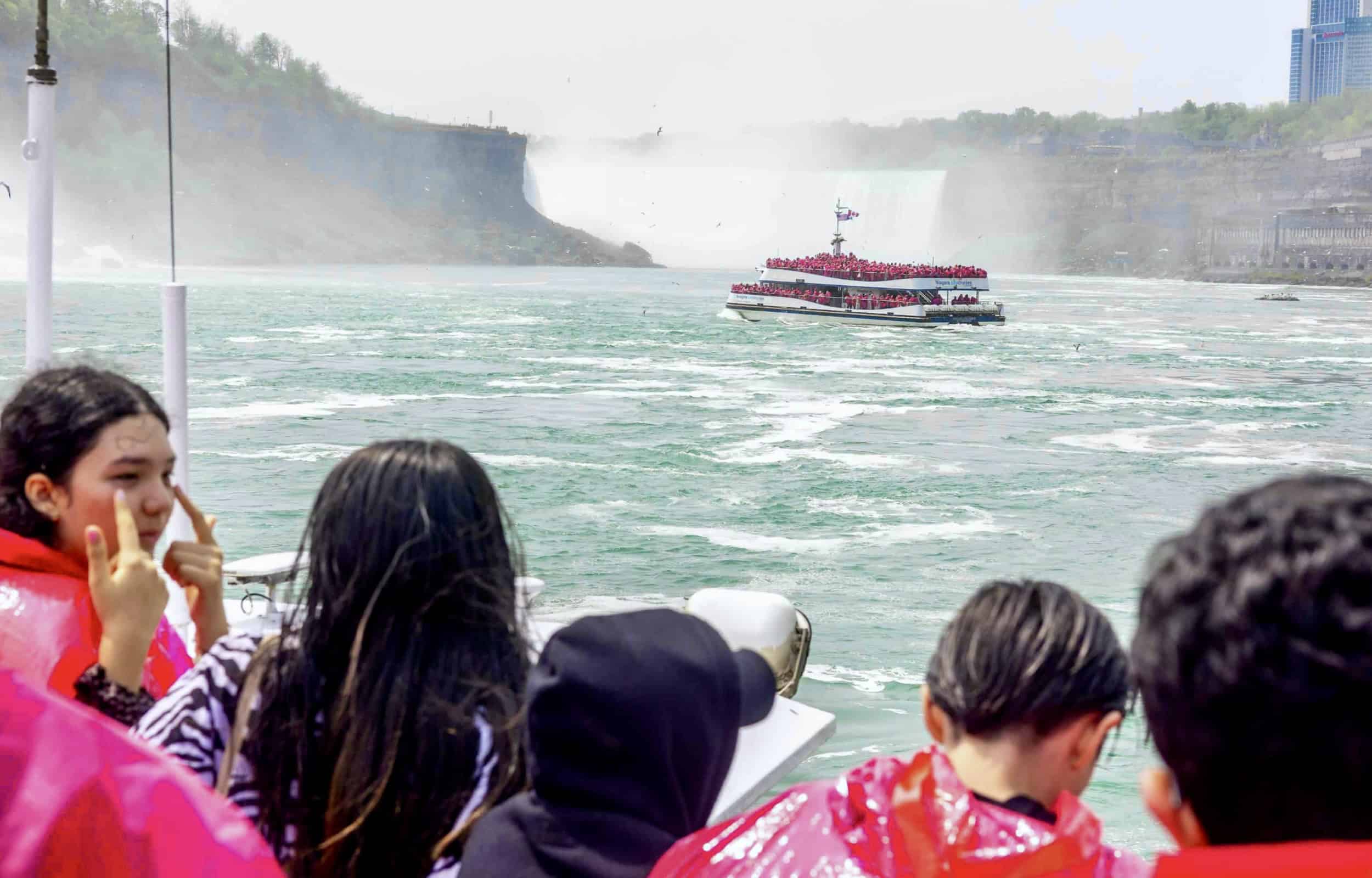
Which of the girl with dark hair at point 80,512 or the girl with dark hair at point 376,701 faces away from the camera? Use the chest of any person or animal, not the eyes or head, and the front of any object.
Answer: the girl with dark hair at point 376,701

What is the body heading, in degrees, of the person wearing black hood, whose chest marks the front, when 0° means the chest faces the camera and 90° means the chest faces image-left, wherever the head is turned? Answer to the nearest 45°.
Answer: approximately 225°

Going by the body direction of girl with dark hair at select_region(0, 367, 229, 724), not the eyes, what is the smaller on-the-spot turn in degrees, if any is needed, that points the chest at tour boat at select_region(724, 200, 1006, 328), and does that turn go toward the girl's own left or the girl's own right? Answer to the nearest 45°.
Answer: approximately 90° to the girl's own left

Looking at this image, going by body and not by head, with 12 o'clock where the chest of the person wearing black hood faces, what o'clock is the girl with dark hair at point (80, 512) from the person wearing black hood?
The girl with dark hair is roughly at 9 o'clock from the person wearing black hood.

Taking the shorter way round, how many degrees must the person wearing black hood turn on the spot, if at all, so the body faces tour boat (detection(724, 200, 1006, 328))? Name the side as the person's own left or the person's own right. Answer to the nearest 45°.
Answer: approximately 45° to the person's own left

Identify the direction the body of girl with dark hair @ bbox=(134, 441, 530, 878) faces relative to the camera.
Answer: away from the camera

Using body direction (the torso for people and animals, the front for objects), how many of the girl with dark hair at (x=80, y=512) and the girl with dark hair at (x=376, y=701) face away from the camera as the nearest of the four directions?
1

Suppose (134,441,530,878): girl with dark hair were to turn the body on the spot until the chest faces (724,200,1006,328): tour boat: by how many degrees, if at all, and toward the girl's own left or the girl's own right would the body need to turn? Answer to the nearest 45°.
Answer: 0° — they already face it

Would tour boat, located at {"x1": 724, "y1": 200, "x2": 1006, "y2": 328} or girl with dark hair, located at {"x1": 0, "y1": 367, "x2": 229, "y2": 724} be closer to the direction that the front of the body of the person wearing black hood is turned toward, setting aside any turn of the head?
the tour boat

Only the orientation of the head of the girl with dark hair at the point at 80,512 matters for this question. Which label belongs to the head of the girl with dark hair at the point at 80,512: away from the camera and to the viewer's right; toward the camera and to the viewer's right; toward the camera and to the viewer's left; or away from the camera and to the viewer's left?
toward the camera and to the viewer's right

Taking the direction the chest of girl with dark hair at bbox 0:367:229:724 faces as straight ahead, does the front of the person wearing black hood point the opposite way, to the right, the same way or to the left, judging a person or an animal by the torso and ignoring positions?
to the left

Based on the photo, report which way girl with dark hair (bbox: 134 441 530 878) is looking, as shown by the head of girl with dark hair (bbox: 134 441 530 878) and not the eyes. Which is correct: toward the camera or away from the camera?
away from the camera

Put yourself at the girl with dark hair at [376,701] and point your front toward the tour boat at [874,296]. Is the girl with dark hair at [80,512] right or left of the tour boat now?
left
